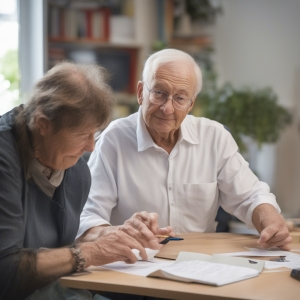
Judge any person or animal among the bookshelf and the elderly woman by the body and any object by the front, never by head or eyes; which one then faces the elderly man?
the bookshelf

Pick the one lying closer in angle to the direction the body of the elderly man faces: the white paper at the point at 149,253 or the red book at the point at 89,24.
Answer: the white paper

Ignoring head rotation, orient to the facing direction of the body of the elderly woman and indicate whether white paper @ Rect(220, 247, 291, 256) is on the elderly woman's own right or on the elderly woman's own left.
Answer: on the elderly woman's own left

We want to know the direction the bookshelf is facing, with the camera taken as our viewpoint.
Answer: facing the viewer

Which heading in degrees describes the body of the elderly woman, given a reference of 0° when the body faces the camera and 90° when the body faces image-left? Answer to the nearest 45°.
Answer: approximately 315°

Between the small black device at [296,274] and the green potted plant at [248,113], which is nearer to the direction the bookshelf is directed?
the small black device

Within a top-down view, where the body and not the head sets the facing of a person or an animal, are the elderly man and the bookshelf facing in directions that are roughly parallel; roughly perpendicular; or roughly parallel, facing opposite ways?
roughly parallel

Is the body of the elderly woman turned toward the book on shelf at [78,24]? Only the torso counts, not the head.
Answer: no

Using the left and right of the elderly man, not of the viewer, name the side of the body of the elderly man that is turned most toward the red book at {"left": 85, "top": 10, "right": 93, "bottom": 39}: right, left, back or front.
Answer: back

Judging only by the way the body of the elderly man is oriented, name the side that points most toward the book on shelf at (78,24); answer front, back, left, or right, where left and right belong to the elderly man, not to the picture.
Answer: back

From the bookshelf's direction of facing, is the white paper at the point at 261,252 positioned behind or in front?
in front

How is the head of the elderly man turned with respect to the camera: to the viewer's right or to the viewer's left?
to the viewer's left

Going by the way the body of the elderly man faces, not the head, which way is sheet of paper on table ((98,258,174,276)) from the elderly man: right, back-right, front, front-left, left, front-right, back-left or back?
front

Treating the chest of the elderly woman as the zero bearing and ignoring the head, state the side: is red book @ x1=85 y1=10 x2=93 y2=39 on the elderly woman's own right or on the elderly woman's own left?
on the elderly woman's own left

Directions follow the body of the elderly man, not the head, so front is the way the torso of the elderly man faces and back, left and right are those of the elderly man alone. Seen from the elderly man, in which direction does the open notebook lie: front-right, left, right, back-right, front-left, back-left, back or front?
front

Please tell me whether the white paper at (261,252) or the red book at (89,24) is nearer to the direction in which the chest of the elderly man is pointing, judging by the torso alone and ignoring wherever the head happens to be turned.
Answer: the white paper

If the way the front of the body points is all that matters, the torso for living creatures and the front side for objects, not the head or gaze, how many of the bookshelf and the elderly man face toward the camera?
2

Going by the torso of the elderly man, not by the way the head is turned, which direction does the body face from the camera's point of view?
toward the camera

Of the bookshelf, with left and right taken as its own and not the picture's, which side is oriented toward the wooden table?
front

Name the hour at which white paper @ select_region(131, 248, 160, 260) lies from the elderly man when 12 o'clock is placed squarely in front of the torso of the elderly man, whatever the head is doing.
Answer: The white paper is roughly at 12 o'clock from the elderly man.
